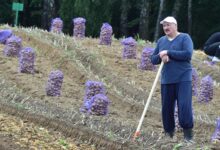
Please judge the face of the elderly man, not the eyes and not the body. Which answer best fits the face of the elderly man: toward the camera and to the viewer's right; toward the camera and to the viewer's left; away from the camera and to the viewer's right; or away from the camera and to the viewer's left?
toward the camera and to the viewer's left

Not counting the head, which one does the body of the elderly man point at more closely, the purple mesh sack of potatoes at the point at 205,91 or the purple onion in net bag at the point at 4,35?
the purple onion in net bag

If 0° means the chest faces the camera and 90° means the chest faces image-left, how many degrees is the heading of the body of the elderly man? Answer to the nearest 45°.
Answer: approximately 45°

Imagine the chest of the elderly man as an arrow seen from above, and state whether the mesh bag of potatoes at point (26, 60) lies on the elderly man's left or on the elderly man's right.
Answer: on the elderly man's right

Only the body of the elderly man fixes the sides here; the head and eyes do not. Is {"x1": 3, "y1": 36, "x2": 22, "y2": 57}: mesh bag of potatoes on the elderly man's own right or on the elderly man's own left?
on the elderly man's own right

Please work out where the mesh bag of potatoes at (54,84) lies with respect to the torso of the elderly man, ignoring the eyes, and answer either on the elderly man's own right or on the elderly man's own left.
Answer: on the elderly man's own right

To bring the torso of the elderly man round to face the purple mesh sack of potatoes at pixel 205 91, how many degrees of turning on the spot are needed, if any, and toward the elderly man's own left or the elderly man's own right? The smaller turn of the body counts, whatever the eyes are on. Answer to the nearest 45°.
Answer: approximately 135° to the elderly man's own right

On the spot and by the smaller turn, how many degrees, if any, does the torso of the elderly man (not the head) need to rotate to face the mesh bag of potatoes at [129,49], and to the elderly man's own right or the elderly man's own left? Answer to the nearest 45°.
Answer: approximately 135° to the elderly man's own right

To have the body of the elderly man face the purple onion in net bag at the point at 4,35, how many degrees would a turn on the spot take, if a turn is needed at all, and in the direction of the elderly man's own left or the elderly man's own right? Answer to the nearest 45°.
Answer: approximately 90° to the elderly man's own right
